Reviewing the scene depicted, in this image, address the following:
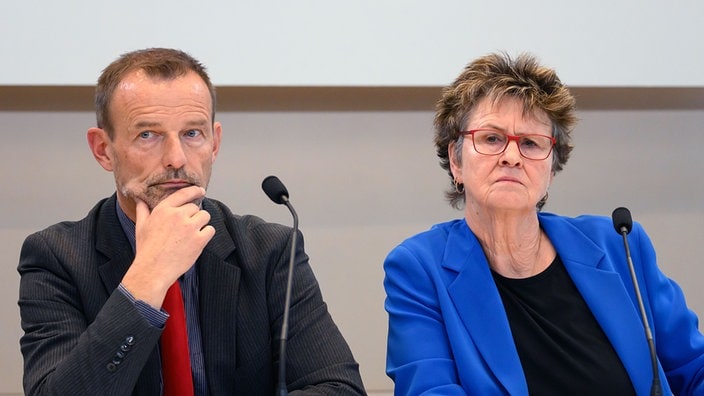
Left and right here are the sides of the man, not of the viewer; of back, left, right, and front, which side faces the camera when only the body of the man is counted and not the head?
front

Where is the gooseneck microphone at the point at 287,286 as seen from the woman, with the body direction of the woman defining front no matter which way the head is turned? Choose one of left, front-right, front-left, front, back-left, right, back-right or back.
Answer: front-right

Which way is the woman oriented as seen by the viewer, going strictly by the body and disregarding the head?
toward the camera

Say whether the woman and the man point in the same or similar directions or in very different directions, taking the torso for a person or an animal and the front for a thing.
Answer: same or similar directions

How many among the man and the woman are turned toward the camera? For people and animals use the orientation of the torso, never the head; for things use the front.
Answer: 2

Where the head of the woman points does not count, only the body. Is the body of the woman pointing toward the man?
no

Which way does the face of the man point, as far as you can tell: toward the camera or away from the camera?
toward the camera

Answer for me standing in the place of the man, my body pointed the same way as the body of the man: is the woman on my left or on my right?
on my left
